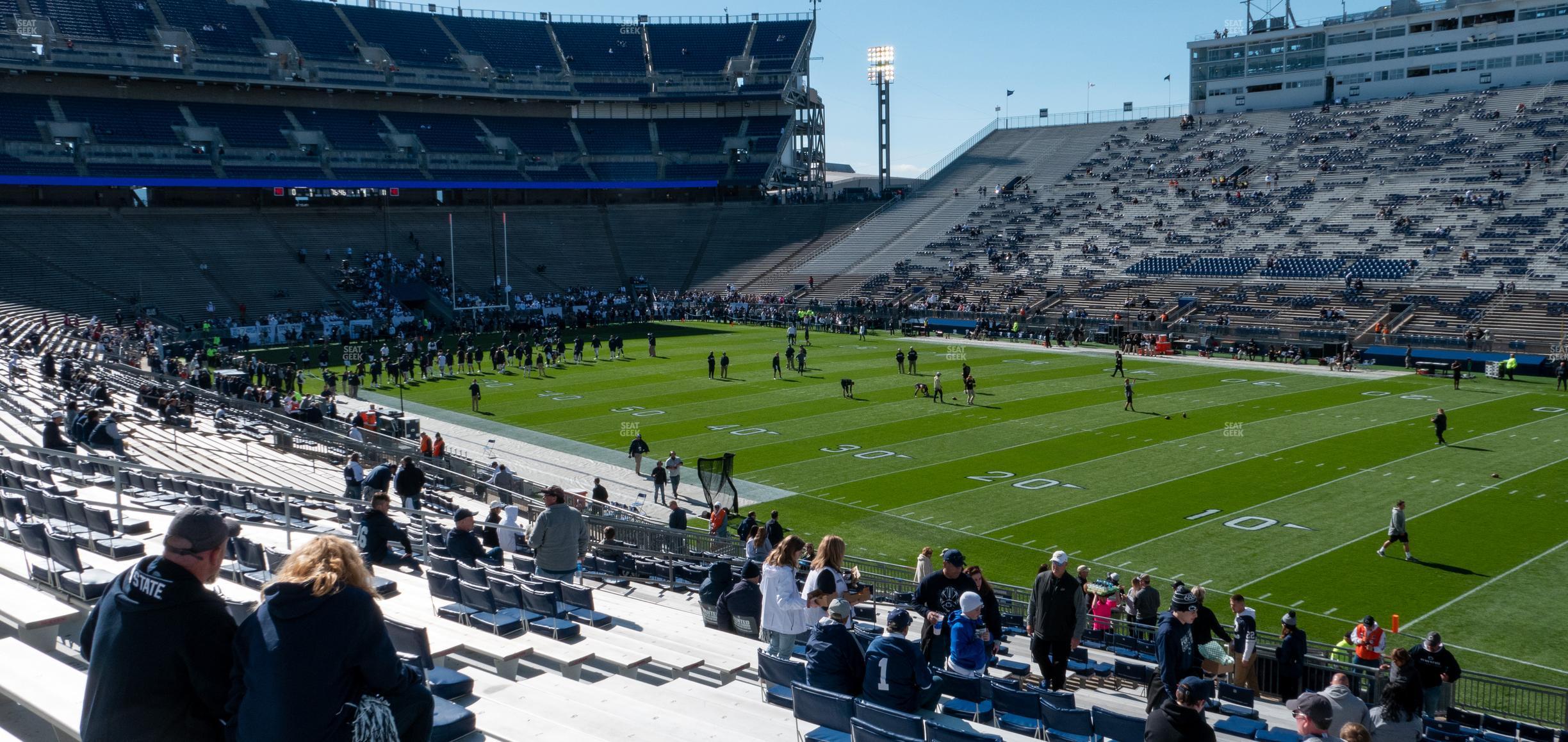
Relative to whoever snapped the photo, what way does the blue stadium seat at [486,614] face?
facing away from the viewer and to the right of the viewer

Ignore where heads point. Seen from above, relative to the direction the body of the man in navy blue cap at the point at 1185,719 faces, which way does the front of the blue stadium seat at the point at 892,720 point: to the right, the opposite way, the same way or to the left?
the same way

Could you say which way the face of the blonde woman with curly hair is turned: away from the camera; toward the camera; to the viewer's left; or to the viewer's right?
away from the camera

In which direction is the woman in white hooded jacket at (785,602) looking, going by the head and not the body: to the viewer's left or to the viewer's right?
to the viewer's right

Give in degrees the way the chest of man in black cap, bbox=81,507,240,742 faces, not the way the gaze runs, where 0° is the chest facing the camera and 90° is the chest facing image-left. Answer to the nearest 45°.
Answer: approximately 225°

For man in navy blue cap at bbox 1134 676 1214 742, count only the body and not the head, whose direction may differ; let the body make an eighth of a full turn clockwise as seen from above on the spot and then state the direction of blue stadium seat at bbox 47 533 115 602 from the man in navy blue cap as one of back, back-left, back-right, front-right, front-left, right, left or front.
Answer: back

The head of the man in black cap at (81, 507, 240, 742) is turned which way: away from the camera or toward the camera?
away from the camera

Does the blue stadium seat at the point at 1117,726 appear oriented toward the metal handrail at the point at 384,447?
no

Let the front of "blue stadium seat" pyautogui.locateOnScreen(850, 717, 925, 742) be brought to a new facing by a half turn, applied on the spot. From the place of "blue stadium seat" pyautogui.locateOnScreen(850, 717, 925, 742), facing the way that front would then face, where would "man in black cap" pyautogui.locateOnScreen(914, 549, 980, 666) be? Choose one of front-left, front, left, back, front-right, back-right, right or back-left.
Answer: back-right

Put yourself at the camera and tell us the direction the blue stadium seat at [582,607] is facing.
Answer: facing away from the viewer and to the right of the viewer

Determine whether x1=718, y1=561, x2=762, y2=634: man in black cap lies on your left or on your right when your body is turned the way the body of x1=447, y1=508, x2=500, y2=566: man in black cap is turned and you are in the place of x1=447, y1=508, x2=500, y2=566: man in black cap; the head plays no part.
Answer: on your right

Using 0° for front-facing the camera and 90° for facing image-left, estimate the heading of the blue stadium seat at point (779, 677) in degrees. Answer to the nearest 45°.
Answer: approximately 225°

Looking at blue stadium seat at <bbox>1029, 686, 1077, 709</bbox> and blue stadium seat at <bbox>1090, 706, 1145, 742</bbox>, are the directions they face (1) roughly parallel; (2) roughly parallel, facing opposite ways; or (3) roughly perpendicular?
roughly parallel

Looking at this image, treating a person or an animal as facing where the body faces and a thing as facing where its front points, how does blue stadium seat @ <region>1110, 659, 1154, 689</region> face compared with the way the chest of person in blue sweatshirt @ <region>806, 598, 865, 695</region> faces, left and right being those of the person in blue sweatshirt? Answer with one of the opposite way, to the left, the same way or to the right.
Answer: the same way

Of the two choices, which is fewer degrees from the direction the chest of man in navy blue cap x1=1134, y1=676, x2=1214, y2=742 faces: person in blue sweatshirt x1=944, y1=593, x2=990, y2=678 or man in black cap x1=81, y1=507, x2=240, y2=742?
the person in blue sweatshirt

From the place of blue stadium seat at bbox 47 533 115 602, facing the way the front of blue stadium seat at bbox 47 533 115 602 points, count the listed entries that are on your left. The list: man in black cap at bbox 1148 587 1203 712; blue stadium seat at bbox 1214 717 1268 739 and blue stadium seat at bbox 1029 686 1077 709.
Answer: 0

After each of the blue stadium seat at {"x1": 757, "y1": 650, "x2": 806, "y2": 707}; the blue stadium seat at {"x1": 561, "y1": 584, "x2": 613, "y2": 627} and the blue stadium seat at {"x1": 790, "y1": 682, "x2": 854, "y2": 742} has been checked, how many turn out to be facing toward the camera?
0

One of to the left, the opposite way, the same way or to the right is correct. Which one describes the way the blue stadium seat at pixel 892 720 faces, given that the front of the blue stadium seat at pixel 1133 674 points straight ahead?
the same way

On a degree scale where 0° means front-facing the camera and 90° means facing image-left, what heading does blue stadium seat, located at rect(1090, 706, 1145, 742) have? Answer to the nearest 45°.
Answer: approximately 225°

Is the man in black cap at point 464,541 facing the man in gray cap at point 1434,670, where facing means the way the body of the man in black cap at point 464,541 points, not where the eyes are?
no
